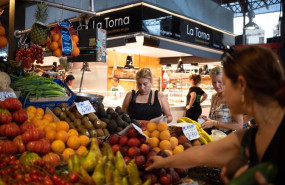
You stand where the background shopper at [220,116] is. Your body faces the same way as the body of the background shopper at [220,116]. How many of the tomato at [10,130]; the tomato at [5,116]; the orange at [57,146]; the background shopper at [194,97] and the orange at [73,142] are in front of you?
4

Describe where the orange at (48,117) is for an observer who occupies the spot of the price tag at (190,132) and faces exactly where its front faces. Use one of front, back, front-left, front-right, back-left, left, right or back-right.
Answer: right

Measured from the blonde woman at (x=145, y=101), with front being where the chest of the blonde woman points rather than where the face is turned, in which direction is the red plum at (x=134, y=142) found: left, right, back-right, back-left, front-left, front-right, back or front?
front

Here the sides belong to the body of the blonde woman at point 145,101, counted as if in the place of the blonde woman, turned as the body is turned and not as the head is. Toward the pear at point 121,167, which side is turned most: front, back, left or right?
front

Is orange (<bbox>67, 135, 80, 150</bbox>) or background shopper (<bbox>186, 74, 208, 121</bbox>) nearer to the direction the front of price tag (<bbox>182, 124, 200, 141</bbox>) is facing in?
the orange

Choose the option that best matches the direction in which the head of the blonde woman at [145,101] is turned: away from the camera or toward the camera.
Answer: toward the camera

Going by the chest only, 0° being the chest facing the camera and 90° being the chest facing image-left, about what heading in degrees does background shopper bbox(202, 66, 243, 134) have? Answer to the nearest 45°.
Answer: approximately 45°

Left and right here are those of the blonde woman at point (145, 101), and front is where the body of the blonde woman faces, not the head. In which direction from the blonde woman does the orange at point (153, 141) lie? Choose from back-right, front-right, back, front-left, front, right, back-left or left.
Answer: front

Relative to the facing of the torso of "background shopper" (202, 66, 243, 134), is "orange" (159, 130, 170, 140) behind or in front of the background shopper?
in front

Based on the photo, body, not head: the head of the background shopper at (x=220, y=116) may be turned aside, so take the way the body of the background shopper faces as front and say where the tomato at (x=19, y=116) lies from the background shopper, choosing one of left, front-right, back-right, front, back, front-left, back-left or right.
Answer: front

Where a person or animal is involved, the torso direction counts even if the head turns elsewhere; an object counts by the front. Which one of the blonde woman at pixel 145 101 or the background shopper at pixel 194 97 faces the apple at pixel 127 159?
the blonde woman

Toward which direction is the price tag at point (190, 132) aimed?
toward the camera

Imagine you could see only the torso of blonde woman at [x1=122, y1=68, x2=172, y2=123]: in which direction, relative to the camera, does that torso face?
toward the camera

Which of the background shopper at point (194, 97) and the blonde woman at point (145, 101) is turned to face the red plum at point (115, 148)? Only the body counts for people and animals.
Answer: the blonde woman

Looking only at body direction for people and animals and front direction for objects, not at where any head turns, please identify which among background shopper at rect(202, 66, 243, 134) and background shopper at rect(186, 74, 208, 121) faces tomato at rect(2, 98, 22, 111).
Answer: background shopper at rect(202, 66, 243, 134)

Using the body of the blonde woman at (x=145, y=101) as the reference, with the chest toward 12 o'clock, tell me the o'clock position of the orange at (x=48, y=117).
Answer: The orange is roughly at 1 o'clock from the blonde woman.

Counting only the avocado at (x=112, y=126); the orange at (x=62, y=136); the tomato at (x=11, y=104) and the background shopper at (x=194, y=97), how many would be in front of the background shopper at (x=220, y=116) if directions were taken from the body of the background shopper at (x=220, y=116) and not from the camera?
3
